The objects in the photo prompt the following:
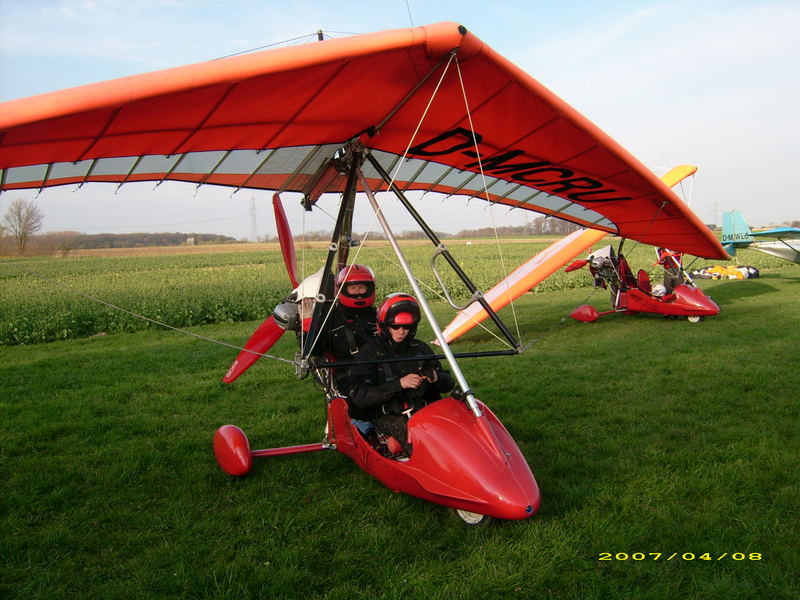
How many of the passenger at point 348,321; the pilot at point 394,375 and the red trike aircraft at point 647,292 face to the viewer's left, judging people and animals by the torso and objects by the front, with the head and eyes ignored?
0

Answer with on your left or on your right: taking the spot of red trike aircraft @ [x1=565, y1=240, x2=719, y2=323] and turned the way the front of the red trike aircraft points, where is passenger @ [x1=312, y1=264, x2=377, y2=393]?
on your right

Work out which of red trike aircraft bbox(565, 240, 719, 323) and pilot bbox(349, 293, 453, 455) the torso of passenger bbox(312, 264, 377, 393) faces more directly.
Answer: the pilot

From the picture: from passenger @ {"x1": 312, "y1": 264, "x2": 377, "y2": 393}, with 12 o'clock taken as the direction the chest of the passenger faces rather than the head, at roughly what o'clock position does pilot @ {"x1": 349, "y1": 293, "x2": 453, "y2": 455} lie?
The pilot is roughly at 1 o'clock from the passenger.

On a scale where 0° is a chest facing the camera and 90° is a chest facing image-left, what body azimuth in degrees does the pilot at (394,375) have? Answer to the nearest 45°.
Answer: approximately 315°

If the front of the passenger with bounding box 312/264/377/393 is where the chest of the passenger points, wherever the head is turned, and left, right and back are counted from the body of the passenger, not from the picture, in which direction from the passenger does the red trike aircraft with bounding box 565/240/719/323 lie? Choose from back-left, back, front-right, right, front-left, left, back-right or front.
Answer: left

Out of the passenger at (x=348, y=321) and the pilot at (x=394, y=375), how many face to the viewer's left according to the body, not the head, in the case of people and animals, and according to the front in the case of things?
0

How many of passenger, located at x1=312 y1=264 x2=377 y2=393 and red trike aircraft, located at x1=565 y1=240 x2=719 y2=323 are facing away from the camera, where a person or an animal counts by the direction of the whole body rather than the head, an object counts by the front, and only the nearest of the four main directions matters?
0

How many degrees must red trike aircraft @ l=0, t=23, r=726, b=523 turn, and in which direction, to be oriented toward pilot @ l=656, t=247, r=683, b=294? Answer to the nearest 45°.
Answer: approximately 90° to its left
